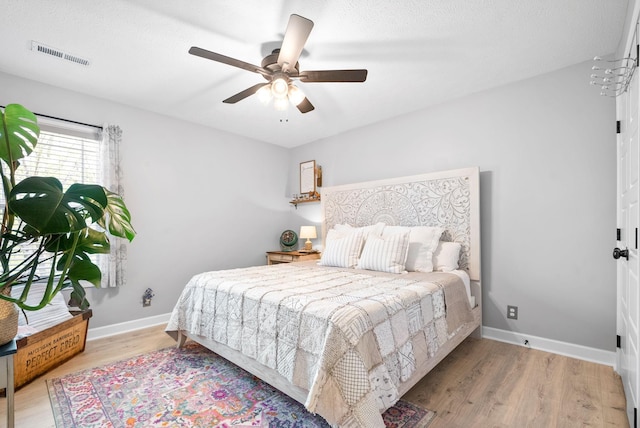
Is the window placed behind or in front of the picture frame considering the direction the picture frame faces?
in front

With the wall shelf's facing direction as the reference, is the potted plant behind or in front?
in front

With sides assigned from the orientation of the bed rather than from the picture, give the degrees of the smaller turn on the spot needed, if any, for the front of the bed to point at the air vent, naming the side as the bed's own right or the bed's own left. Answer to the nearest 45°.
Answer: approximately 45° to the bed's own right

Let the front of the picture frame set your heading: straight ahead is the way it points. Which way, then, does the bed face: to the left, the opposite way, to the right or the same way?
the same way

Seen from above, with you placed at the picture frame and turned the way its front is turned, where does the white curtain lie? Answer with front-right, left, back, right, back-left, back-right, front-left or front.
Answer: front

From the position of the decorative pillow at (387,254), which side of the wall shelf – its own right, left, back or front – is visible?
left

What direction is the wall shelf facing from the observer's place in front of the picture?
facing the viewer and to the left of the viewer

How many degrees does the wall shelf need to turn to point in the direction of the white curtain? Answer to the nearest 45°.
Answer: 0° — it already faces it

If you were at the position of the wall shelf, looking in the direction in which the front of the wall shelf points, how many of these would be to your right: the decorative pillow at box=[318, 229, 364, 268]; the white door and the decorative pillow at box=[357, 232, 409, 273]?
0

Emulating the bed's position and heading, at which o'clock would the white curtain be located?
The white curtain is roughly at 2 o'clock from the bed.

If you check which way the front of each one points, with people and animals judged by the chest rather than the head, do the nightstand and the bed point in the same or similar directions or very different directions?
same or similar directions

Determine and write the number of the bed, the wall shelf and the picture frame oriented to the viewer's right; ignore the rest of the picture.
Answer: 0
